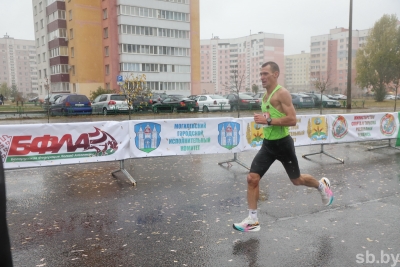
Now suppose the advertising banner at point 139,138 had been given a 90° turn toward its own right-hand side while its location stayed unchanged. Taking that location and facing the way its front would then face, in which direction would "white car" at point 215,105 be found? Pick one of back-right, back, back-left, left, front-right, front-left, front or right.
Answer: back-right

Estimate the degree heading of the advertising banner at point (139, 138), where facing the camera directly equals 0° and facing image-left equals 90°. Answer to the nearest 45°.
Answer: approximately 315°

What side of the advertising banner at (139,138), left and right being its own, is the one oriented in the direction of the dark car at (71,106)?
back

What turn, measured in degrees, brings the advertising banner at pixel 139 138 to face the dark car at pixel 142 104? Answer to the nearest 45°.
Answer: approximately 135° to its left

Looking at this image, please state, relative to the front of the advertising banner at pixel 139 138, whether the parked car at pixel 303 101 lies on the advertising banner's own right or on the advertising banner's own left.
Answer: on the advertising banner's own left

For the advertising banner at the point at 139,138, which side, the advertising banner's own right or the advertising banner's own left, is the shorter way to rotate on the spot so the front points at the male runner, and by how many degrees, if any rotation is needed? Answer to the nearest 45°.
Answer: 0° — it already faces them

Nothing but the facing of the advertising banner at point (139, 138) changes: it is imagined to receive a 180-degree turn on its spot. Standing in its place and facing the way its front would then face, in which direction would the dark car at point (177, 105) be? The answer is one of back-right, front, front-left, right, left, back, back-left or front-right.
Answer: front-right
